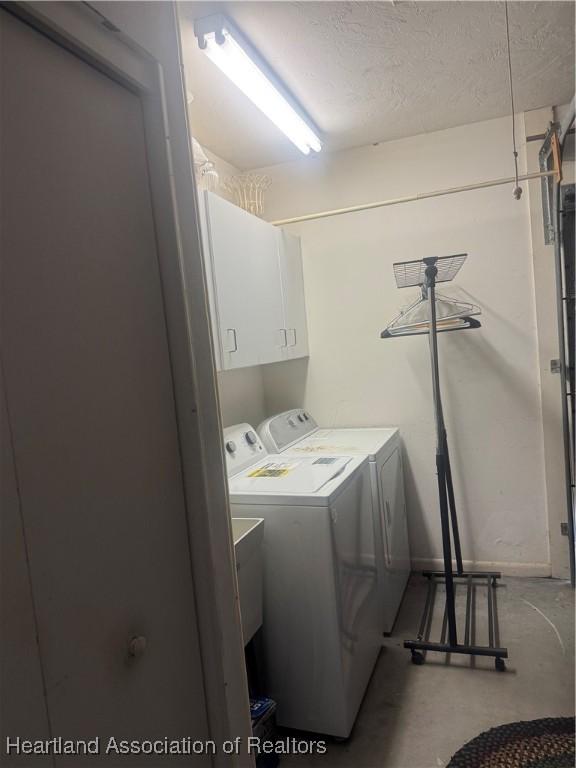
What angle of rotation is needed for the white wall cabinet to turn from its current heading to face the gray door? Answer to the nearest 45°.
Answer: approximately 45° to its right

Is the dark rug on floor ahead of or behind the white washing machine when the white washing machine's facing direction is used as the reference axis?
ahead

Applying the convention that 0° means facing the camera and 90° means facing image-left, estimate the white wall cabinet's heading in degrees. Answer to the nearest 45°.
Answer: approximately 315°

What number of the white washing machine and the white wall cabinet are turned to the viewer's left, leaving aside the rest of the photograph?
0

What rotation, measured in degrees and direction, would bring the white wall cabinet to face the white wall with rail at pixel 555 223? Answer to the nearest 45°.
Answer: approximately 45° to its left

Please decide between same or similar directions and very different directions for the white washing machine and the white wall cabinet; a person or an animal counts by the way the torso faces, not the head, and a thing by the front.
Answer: same or similar directions
